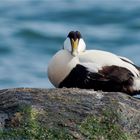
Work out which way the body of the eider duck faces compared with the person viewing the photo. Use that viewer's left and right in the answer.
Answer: facing to the left of the viewer
